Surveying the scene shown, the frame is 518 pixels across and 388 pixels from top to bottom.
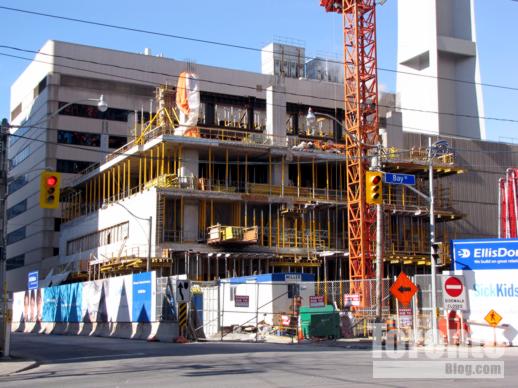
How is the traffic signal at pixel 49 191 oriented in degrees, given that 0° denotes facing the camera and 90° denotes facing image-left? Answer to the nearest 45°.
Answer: approximately 0°

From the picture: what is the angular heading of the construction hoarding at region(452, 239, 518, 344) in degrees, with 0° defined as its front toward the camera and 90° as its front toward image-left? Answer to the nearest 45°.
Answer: approximately 0°

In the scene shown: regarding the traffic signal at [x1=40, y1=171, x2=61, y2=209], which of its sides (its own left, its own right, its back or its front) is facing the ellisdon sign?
left

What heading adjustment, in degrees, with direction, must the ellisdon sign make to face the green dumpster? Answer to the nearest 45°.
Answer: approximately 90° to its right

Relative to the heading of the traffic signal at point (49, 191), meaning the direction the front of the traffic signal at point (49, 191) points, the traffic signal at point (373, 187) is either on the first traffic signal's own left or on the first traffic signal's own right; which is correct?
on the first traffic signal's own left

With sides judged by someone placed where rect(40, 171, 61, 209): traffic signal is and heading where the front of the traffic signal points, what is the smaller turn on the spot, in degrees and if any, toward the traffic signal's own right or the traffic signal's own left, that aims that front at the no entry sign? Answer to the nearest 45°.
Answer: approximately 90° to the traffic signal's own left

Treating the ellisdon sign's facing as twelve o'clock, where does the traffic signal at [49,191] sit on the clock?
The traffic signal is roughly at 2 o'clock from the ellisdon sign.

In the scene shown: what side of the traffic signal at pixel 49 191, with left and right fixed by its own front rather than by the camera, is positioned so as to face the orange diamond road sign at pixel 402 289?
left

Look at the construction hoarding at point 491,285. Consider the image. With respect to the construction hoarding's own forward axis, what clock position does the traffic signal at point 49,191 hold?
The traffic signal is roughly at 2 o'clock from the construction hoarding.

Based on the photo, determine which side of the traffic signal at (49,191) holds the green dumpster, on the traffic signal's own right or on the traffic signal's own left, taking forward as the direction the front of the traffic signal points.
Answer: on the traffic signal's own left
